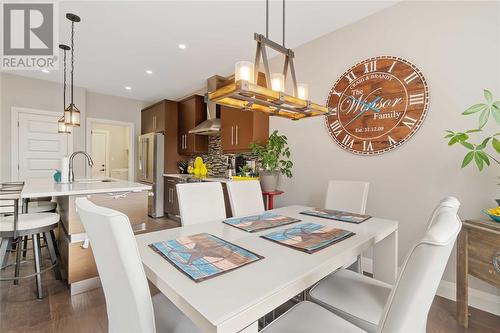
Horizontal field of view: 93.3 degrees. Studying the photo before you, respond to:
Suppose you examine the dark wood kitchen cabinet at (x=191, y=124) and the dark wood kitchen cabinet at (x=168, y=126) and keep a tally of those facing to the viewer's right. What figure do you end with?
0

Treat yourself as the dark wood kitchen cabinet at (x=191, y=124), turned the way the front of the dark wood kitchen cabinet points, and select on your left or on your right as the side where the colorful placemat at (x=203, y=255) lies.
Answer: on your left

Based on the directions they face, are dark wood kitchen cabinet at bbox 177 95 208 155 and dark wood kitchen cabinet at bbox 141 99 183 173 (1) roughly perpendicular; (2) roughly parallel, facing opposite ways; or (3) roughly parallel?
roughly parallel

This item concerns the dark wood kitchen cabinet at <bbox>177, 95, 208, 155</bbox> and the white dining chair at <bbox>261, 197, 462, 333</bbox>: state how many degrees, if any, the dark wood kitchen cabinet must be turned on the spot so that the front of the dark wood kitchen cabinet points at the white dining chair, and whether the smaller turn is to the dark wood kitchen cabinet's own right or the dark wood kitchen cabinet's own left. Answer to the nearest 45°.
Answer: approximately 45° to the dark wood kitchen cabinet's own left

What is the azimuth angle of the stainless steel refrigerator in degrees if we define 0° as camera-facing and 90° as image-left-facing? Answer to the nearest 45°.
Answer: approximately 45°

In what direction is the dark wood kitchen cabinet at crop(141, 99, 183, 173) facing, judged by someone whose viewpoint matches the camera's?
facing the viewer and to the left of the viewer

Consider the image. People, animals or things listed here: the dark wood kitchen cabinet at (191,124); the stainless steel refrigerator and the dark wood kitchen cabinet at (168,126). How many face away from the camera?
0

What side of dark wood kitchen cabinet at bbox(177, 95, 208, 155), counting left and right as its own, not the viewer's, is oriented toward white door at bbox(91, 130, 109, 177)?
right

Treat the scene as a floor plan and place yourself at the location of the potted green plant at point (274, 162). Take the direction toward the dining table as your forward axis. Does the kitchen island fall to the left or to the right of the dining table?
right

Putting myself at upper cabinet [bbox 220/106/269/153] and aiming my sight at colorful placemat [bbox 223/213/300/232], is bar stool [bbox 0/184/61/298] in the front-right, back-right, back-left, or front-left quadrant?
front-right

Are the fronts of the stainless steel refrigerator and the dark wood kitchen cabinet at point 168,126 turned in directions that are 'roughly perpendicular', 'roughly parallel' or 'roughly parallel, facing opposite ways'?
roughly parallel

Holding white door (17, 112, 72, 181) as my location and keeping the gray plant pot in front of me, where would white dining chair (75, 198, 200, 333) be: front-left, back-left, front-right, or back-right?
front-right

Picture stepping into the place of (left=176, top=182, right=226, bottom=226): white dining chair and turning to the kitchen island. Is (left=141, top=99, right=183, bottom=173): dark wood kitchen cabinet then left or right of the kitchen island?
right

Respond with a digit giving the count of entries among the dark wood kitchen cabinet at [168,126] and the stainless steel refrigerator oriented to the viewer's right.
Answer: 0

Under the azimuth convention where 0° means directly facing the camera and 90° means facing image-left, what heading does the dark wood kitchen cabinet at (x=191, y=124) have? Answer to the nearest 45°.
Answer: approximately 45°

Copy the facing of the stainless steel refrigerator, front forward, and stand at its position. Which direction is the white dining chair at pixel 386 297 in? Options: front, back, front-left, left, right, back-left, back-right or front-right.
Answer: front-left

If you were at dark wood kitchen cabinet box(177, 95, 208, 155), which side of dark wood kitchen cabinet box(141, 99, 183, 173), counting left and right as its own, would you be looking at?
left

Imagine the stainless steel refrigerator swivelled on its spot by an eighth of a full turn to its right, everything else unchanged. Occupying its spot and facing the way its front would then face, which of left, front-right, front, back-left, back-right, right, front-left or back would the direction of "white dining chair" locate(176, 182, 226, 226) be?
left
